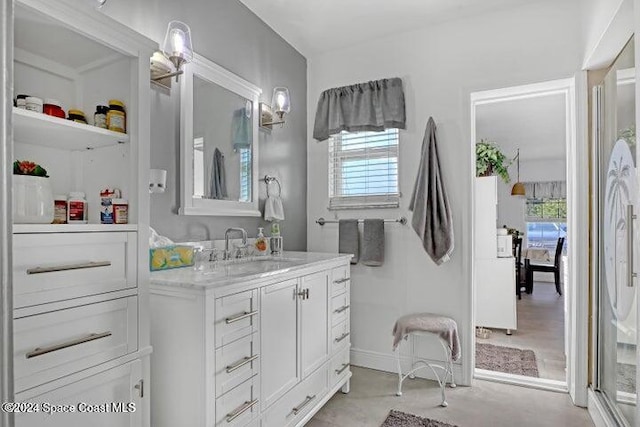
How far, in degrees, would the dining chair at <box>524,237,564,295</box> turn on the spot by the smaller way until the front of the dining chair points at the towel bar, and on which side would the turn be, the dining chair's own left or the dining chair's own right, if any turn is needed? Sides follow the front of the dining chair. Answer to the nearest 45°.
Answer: approximately 90° to the dining chair's own left

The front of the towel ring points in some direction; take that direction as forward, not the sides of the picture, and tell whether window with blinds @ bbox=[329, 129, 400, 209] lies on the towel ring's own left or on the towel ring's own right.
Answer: on the towel ring's own left

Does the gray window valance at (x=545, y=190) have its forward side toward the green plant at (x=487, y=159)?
yes

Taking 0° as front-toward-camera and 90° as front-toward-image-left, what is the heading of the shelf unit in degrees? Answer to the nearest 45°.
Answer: approximately 315°

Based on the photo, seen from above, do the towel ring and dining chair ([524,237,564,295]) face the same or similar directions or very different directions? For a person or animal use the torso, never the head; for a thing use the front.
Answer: very different directions

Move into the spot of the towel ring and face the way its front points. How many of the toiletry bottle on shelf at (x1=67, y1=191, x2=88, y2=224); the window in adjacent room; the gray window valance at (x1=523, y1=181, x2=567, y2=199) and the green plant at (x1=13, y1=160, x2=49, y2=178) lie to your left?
2

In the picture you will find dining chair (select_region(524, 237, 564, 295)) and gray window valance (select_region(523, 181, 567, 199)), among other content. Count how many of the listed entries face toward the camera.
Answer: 1

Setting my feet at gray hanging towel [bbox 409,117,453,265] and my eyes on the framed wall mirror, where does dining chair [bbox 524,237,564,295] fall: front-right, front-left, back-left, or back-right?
back-right

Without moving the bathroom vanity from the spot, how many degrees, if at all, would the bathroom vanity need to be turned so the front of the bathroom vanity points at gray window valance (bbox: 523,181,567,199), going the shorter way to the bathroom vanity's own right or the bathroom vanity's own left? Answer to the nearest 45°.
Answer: approximately 90° to the bathroom vanity's own left

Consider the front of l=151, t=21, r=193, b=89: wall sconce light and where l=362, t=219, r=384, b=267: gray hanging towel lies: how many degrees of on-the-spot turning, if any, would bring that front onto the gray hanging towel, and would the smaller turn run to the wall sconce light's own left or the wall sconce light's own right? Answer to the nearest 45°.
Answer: approximately 45° to the wall sconce light's own left

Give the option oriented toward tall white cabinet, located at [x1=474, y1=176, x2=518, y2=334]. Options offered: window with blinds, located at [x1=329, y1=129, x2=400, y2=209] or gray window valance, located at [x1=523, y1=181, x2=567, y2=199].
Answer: the gray window valance

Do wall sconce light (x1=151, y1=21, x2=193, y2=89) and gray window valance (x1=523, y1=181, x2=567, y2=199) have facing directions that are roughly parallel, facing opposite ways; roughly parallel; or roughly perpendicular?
roughly perpendicular

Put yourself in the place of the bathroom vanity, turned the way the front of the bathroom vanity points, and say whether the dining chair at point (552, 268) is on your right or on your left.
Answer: on your left

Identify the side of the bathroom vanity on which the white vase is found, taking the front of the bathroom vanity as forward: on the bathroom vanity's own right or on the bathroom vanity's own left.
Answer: on the bathroom vanity's own right
